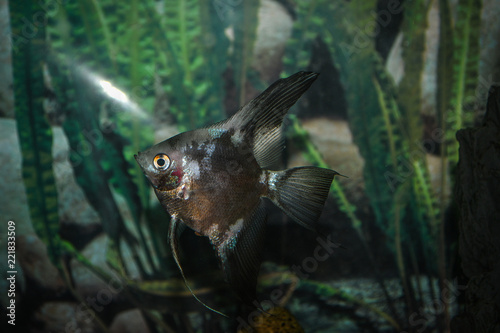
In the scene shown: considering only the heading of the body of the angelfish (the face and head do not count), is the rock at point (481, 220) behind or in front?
behind

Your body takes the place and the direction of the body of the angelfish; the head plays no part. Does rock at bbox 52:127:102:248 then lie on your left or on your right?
on your right

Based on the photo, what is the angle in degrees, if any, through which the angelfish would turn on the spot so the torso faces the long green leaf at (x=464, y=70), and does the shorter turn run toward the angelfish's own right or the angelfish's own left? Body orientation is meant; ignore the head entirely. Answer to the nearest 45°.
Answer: approximately 135° to the angelfish's own right

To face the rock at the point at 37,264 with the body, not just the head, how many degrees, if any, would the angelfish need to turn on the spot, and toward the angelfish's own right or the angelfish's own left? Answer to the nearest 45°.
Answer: approximately 45° to the angelfish's own right

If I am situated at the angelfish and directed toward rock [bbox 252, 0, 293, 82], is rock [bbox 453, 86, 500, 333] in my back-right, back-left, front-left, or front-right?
front-right

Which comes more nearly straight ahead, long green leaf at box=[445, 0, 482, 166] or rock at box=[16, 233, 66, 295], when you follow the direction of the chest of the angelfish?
the rock

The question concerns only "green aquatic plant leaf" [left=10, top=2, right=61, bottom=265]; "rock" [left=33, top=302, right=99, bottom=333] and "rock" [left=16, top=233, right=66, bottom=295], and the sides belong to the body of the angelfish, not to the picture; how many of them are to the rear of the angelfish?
0

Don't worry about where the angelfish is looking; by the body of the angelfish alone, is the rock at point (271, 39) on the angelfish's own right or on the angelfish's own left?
on the angelfish's own right

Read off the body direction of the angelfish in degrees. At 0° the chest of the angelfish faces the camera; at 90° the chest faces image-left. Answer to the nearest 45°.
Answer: approximately 90°
